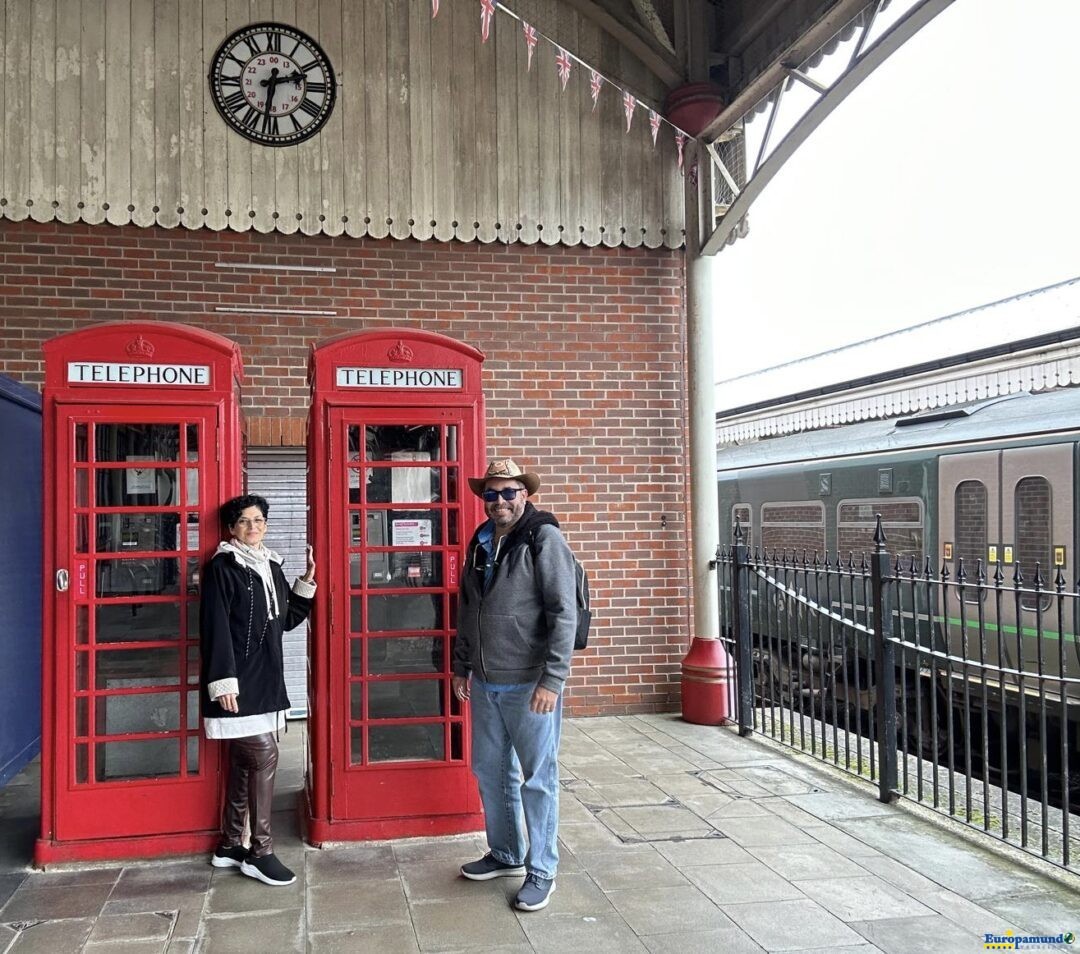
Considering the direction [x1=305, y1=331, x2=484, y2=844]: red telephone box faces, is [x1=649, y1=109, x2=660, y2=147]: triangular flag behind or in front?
behind

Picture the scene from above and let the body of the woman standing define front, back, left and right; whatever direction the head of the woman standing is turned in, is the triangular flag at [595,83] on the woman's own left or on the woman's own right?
on the woman's own left

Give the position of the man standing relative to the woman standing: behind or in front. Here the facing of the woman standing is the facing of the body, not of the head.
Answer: in front

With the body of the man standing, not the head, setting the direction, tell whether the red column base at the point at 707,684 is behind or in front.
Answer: behind

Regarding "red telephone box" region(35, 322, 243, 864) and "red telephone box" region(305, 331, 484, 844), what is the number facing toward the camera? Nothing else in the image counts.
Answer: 2

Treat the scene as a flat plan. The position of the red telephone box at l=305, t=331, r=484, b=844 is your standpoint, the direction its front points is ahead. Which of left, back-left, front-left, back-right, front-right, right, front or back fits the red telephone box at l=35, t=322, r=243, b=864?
right

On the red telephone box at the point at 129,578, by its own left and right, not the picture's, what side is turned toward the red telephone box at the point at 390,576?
left

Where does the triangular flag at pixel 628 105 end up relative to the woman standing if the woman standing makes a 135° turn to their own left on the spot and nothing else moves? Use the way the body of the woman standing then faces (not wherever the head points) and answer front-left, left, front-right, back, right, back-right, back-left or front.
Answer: front-right

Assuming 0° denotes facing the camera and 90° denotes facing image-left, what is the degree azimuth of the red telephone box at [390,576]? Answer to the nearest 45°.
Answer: approximately 0°

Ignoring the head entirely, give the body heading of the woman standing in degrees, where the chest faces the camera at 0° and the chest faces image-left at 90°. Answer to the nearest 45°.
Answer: approximately 315°
